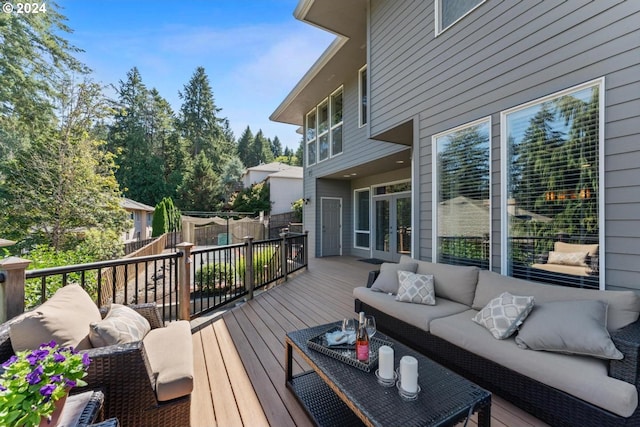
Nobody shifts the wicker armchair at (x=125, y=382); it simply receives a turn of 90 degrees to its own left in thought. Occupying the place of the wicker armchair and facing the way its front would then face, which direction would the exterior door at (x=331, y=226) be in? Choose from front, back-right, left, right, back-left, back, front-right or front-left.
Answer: front-right

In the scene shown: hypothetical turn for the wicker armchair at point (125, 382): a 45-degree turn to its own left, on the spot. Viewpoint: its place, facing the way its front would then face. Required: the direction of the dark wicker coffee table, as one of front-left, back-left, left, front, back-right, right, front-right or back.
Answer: right

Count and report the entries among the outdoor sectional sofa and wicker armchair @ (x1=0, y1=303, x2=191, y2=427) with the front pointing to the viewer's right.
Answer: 1

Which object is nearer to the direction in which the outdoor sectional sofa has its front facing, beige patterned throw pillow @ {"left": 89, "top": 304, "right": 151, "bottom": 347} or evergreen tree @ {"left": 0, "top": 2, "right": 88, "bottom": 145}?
the beige patterned throw pillow

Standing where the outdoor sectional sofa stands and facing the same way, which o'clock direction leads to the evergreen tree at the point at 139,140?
The evergreen tree is roughly at 2 o'clock from the outdoor sectional sofa.

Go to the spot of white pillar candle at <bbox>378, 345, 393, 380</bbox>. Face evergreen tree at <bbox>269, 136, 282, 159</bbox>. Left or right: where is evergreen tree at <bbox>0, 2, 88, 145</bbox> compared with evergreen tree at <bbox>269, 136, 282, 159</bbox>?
left

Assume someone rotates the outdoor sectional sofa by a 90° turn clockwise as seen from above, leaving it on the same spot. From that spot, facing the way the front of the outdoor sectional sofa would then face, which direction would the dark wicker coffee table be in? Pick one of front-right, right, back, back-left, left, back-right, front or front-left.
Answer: left

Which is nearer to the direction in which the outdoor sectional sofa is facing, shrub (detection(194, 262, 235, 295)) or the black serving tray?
the black serving tray

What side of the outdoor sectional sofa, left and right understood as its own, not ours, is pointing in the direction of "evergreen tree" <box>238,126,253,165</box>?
right

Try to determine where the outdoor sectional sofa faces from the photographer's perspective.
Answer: facing the viewer and to the left of the viewer

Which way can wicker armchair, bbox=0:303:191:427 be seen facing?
to the viewer's right

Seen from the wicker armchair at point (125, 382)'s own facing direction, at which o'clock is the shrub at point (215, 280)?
The shrub is roughly at 10 o'clock from the wicker armchair.

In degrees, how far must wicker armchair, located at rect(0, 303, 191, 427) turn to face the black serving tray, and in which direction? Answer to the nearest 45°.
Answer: approximately 45° to its right

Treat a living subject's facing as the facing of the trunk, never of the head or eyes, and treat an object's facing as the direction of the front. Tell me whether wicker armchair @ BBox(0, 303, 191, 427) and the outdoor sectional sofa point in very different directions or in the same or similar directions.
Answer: very different directions

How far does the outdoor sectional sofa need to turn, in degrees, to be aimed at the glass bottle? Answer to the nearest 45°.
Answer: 0° — it already faces it

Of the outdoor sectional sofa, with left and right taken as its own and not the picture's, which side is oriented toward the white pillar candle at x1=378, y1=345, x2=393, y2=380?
front

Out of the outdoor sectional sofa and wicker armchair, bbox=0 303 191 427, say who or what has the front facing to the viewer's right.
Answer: the wicker armchair

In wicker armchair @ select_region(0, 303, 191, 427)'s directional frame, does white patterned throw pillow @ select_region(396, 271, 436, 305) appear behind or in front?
in front

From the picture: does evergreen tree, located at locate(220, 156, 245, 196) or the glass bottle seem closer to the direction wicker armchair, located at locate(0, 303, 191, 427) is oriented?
the glass bottle
